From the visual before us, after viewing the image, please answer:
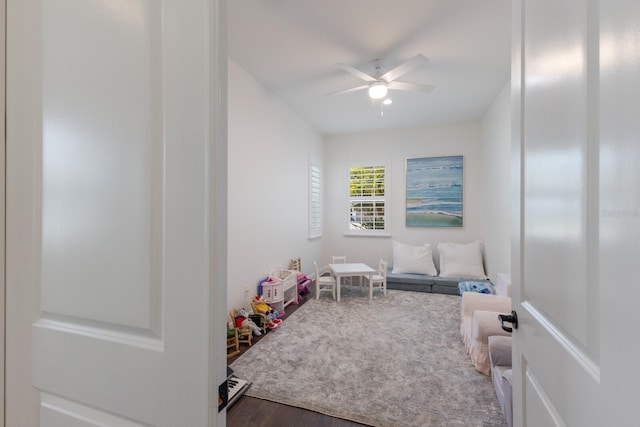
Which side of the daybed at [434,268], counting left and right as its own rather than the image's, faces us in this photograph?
front

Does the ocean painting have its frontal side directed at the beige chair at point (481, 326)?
yes

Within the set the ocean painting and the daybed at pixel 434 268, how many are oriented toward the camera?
2

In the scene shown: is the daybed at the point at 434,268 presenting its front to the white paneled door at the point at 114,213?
yes

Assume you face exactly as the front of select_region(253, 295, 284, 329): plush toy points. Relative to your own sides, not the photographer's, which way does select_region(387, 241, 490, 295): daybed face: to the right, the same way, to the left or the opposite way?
to the right

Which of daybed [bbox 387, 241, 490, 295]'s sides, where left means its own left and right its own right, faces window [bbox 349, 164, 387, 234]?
right

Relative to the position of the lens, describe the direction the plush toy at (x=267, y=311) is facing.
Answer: facing the viewer and to the right of the viewer

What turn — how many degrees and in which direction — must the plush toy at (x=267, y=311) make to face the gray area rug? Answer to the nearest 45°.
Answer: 0° — it already faces it

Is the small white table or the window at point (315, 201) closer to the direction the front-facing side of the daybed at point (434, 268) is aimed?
the small white table

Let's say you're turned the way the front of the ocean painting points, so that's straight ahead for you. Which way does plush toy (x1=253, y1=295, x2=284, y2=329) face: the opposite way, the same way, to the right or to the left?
to the left

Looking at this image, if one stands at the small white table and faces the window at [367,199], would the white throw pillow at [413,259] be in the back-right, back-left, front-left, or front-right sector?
front-right

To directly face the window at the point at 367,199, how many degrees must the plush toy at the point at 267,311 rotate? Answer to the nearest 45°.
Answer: approximately 90° to its left

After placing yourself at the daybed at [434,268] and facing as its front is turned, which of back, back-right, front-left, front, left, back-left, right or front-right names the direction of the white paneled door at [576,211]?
front

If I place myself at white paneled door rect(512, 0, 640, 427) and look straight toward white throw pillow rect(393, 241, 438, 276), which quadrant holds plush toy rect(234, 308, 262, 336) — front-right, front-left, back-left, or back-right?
front-left

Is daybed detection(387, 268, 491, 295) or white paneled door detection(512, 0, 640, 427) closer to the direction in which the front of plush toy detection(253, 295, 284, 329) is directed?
the white paneled door

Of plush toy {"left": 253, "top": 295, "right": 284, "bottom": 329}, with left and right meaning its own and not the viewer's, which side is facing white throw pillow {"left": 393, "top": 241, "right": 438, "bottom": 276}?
left

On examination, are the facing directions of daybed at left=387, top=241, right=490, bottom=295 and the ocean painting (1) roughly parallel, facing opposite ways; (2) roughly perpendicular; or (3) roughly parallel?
roughly parallel

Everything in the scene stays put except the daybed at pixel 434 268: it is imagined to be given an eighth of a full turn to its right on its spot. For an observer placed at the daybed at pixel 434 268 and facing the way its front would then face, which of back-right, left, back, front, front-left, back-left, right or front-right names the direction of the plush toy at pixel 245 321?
front
